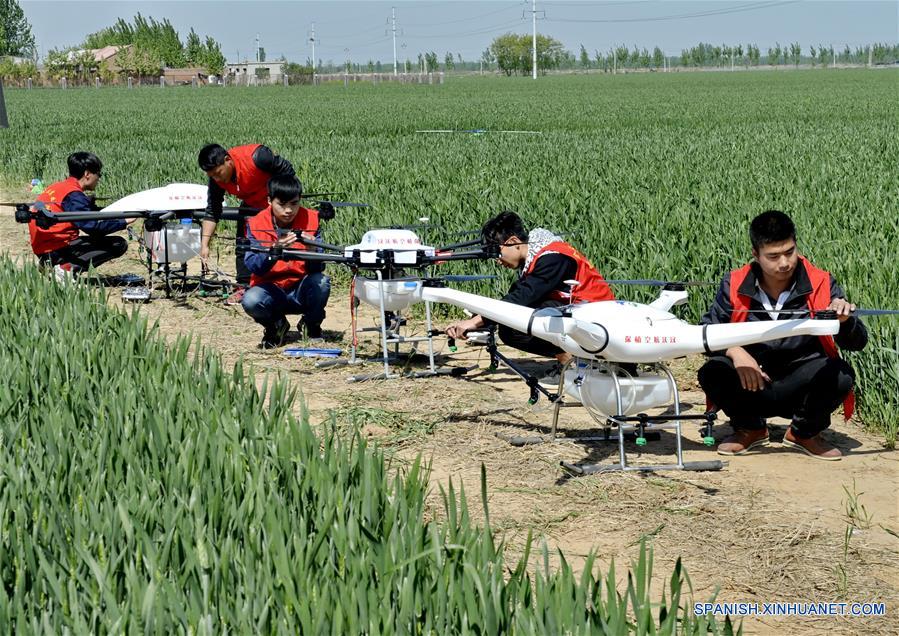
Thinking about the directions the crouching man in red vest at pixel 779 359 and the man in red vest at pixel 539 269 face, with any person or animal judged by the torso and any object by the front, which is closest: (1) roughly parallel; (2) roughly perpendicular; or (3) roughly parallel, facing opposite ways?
roughly perpendicular

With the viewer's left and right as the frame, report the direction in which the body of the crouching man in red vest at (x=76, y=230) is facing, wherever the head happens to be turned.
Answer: facing to the right of the viewer

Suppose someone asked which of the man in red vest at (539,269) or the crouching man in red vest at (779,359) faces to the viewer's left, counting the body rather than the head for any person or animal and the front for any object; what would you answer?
the man in red vest at (539,269)

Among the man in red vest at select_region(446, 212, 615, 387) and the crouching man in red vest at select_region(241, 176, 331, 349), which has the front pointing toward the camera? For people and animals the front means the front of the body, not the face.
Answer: the crouching man in red vest

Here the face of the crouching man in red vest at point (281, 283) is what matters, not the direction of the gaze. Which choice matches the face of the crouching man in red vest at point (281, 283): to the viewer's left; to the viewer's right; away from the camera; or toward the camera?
toward the camera

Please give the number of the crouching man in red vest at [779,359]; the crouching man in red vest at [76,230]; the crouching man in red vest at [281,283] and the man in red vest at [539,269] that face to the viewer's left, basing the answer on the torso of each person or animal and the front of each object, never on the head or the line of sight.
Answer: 1

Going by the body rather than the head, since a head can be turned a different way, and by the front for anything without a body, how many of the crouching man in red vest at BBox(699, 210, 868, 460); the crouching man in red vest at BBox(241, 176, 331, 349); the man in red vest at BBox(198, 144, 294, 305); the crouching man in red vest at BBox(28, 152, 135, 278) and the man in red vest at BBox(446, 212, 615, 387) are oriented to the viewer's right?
1

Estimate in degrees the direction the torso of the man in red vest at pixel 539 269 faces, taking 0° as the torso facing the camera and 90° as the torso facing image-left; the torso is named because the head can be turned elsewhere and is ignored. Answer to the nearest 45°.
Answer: approximately 90°

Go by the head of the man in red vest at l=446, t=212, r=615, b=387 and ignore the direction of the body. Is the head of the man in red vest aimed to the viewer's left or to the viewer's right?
to the viewer's left

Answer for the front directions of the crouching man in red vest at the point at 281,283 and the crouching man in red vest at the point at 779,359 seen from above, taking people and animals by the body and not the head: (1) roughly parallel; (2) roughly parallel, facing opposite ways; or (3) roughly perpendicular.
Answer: roughly parallel

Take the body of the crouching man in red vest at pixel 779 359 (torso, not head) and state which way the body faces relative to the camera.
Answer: toward the camera

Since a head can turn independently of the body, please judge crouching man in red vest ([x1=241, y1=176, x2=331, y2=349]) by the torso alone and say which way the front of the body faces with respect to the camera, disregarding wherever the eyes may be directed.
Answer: toward the camera

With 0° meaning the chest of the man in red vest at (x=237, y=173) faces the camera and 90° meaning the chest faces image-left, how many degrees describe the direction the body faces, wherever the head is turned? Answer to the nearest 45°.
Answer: approximately 45°

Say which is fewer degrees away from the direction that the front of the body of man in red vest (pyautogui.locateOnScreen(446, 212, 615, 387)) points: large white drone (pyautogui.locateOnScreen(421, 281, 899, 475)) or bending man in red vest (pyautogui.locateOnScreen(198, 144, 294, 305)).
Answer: the bending man in red vest

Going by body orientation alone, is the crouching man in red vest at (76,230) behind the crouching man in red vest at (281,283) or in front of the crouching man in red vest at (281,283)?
behind

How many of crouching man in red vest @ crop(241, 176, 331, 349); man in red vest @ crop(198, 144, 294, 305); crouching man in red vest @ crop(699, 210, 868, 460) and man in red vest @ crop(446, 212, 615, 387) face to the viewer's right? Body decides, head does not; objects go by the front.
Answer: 0

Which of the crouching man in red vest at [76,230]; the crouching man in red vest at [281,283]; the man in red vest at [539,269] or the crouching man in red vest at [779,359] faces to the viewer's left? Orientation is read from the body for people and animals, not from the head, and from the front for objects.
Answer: the man in red vest at [539,269]
